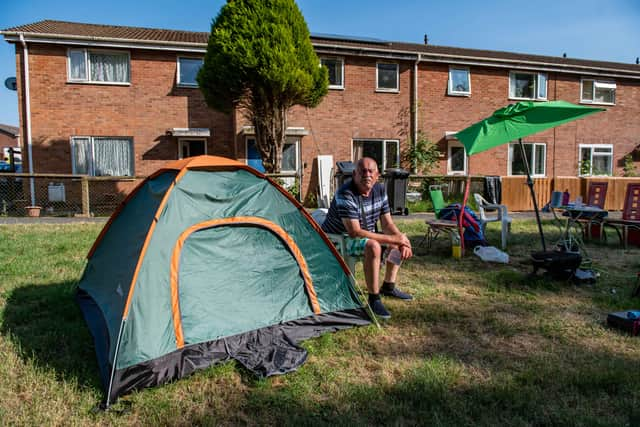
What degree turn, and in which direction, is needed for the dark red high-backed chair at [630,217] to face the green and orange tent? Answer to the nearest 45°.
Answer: approximately 45° to its left

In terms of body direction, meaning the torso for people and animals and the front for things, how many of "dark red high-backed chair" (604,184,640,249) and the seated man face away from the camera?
0

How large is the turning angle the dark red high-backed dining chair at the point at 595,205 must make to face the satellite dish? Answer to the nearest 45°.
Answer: approximately 45° to its right

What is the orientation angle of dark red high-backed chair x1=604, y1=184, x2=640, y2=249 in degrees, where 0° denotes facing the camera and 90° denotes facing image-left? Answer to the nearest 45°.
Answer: approximately 45°

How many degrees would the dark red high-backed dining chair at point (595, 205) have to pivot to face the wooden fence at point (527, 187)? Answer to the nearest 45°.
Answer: approximately 135° to its right

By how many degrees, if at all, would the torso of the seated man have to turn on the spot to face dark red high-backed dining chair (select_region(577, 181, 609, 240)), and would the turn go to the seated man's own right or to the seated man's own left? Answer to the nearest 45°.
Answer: approximately 90° to the seated man's own left

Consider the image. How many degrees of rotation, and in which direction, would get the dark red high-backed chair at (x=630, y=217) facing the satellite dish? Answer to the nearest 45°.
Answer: approximately 45° to its right

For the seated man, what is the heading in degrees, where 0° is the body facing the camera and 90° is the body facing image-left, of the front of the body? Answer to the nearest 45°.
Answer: approximately 315°
